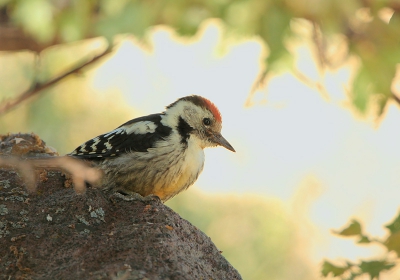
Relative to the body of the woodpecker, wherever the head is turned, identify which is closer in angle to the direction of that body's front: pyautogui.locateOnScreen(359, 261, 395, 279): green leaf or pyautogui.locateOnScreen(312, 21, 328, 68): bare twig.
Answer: the green leaf

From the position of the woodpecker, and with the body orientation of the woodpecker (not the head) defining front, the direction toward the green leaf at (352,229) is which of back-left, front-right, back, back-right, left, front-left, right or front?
front-left

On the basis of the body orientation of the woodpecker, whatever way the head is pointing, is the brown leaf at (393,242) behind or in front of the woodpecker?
in front

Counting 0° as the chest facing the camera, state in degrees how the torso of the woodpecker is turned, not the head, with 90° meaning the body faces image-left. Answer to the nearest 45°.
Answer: approximately 270°

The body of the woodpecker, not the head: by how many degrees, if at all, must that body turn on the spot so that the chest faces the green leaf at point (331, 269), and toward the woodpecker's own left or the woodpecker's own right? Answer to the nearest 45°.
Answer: approximately 45° to the woodpecker's own right
